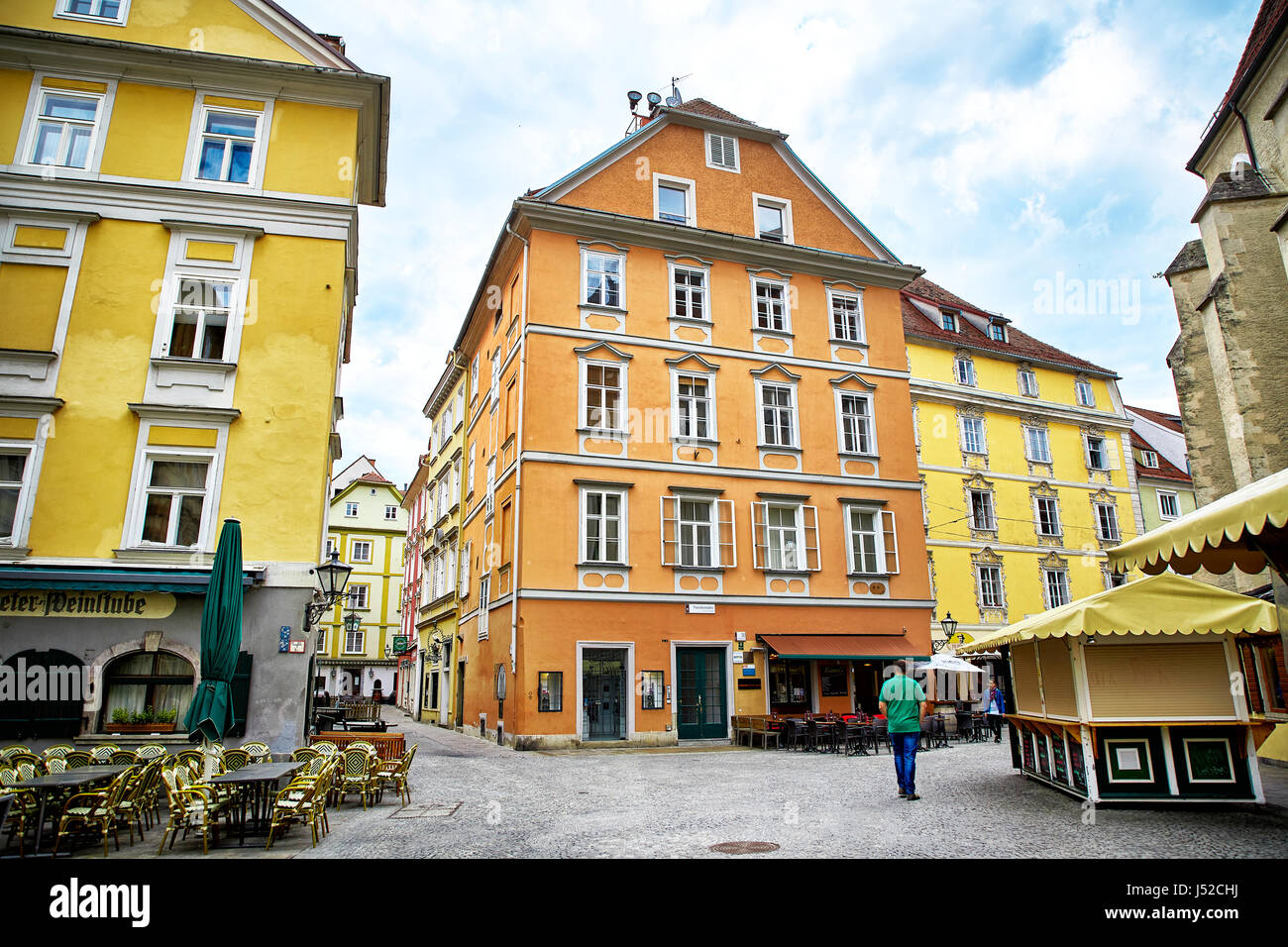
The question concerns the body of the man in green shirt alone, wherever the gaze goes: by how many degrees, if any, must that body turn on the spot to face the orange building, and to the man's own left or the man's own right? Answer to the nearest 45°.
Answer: approximately 45° to the man's own left

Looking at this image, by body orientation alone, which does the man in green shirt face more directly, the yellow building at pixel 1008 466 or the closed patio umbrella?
the yellow building

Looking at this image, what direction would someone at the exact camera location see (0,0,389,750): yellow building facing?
facing the viewer

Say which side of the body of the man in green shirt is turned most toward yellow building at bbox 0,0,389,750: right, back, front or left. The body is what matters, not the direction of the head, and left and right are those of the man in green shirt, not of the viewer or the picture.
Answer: left

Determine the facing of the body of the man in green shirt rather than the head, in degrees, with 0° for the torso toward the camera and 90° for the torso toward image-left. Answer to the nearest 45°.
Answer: approximately 180°

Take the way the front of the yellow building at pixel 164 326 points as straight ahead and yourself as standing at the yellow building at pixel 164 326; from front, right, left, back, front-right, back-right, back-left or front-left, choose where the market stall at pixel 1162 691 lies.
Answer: front-left

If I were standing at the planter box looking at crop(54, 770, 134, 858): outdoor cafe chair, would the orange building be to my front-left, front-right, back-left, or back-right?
back-left

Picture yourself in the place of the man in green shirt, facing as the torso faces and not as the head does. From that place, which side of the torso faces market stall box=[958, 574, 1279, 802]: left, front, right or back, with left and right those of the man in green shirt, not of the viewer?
right

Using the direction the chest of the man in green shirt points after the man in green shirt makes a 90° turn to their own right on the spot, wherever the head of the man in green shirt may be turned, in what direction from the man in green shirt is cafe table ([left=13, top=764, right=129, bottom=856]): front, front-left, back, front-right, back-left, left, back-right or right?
back-right

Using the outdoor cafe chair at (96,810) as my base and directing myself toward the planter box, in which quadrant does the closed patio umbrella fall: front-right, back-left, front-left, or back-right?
front-right

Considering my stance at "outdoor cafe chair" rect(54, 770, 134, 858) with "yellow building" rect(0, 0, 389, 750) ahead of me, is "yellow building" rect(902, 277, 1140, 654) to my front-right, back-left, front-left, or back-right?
front-right

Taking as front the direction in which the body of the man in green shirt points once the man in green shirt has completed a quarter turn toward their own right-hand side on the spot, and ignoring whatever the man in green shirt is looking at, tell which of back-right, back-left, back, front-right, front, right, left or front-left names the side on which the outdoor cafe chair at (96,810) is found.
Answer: back-right

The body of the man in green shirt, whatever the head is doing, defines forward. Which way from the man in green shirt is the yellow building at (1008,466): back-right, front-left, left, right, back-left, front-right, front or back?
front
